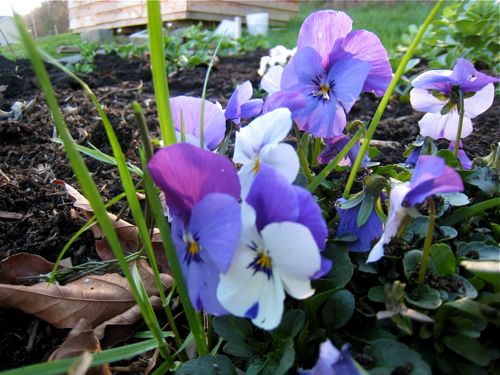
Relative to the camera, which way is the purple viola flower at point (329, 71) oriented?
toward the camera

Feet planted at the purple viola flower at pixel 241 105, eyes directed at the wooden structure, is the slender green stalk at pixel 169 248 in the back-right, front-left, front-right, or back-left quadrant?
back-left

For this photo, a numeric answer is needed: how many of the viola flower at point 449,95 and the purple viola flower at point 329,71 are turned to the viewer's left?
0

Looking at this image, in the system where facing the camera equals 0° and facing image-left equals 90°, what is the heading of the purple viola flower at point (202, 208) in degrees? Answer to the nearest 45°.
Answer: approximately 45°

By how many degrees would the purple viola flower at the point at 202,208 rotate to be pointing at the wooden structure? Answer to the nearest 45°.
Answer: approximately 135° to its right

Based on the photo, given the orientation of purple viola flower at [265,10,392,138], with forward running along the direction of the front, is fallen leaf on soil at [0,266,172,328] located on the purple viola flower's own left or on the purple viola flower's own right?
on the purple viola flower's own right

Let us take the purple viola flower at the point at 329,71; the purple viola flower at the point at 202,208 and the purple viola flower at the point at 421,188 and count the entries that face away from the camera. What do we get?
0

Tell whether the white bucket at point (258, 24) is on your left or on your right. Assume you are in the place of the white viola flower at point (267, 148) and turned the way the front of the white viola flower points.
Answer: on your right
